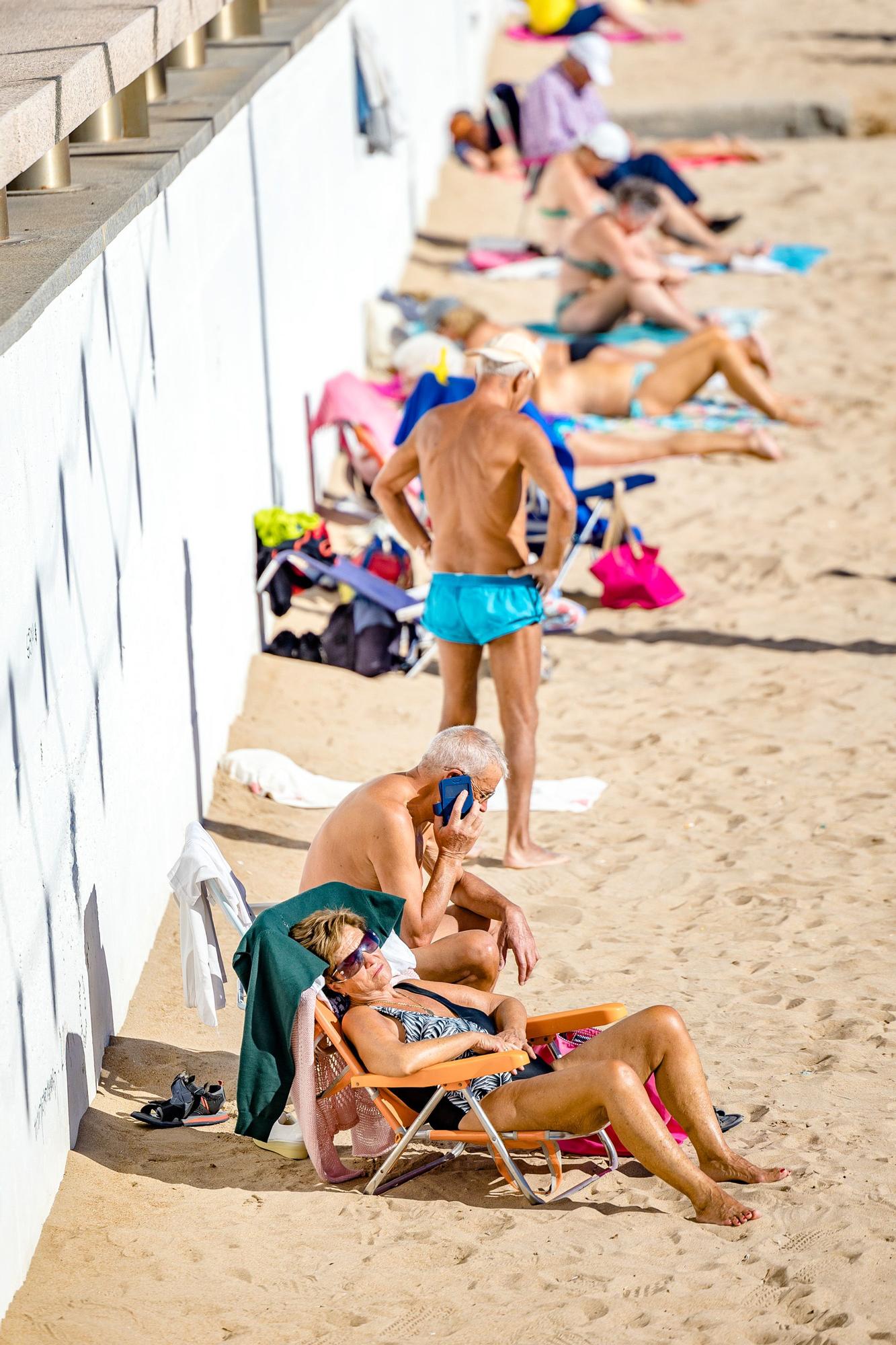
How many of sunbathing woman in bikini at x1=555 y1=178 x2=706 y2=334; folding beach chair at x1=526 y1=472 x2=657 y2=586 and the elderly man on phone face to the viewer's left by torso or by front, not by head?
0

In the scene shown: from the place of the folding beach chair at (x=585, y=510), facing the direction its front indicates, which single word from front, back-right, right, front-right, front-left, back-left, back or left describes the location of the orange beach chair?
right

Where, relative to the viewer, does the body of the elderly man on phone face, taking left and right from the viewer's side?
facing to the right of the viewer

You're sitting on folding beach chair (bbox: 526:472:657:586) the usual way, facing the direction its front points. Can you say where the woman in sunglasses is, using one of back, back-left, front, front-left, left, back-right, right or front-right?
right

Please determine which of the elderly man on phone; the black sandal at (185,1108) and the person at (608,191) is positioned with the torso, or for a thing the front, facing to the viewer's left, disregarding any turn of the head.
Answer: the black sandal

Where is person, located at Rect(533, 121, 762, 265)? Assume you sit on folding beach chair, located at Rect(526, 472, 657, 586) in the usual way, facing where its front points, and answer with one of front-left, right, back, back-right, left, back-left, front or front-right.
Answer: left

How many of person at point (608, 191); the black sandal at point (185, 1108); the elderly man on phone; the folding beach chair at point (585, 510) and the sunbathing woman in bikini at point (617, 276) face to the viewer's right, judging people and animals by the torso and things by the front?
4

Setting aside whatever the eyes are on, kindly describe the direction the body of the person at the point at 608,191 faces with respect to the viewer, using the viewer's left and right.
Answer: facing to the right of the viewer

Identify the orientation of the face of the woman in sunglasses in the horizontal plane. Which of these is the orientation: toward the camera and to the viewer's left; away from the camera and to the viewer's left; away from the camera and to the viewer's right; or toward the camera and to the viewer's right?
toward the camera and to the viewer's right

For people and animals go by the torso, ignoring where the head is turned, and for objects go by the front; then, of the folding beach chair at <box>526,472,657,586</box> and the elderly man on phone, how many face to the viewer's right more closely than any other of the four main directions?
2

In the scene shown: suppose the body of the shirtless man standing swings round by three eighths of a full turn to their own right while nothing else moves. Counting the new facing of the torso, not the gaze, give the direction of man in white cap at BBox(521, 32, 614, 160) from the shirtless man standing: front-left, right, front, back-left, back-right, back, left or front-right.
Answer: back

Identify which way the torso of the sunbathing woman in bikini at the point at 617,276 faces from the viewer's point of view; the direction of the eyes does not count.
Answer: to the viewer's right

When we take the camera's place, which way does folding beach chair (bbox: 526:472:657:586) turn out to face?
facing to the right of the viewer

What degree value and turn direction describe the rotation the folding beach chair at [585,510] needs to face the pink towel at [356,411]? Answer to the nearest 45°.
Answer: approximately 135° to its left

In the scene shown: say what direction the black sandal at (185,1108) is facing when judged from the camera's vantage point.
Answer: facing to the left of the viewer
